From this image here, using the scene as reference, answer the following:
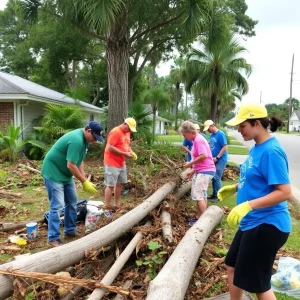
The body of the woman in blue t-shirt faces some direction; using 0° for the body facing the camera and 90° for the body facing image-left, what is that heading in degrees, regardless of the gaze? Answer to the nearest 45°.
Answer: approximately 90°

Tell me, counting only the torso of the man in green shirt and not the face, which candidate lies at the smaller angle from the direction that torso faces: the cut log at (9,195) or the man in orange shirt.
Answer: the man in orange shirt

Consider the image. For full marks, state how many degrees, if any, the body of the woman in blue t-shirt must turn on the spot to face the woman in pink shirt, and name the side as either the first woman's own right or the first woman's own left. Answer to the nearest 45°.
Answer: approximately 90° to the first woman's own right

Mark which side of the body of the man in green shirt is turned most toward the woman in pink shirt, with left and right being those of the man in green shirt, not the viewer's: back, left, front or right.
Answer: front

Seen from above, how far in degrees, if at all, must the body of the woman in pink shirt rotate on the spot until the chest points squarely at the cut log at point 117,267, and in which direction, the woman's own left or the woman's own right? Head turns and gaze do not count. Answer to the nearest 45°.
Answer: approximately 90° to the woman's own left

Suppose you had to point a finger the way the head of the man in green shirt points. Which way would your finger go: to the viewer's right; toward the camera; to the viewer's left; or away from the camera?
to the viewer's right

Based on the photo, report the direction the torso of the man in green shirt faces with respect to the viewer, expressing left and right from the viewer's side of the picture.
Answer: facing to the right of the viewer

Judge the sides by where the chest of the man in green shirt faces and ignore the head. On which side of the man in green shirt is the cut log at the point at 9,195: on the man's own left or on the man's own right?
on the man's own left

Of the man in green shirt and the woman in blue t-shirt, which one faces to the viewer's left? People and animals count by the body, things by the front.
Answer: the woman in blue t-shirt

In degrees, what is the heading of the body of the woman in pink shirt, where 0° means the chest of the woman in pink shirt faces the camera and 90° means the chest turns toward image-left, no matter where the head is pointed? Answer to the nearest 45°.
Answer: approximately 90°

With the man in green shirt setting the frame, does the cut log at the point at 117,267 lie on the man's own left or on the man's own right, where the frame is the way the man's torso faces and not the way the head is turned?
on the man's own right

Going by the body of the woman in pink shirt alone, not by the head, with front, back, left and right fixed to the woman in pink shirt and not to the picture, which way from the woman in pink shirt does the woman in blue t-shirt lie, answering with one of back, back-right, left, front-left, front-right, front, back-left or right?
left

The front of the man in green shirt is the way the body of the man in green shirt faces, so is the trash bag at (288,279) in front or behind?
in front

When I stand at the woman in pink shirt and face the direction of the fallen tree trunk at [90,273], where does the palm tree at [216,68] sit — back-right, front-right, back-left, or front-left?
back-right

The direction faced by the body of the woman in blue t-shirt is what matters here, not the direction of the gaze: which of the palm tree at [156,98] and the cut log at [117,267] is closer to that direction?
the cut log
